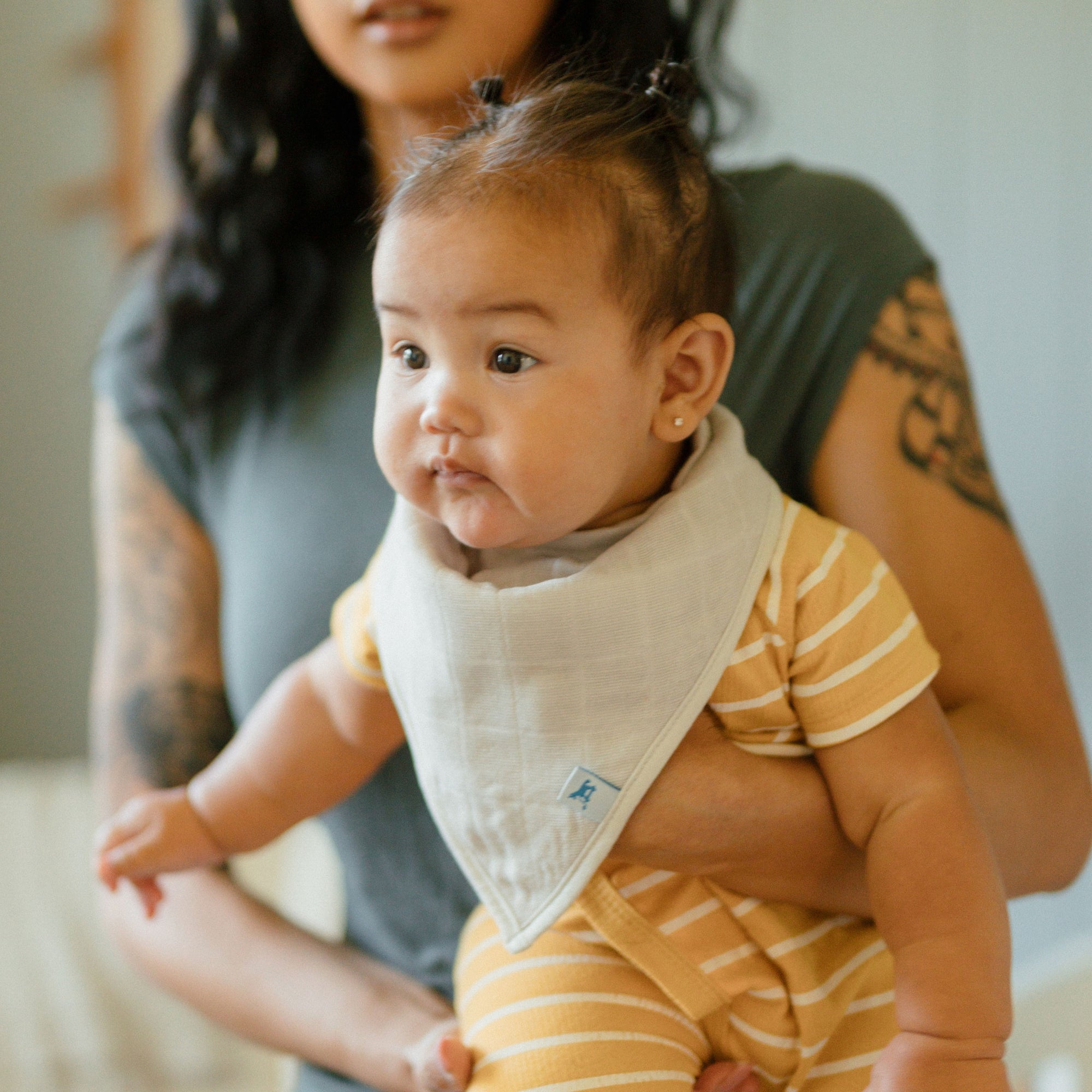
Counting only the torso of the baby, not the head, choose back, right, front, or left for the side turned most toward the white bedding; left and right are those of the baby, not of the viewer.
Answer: right

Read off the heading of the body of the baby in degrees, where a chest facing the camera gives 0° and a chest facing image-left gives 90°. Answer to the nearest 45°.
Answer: approximately 45°

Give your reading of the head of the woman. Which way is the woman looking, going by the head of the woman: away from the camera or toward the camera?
toward the camera

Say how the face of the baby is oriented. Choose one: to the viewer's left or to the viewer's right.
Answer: to the viewer's left
